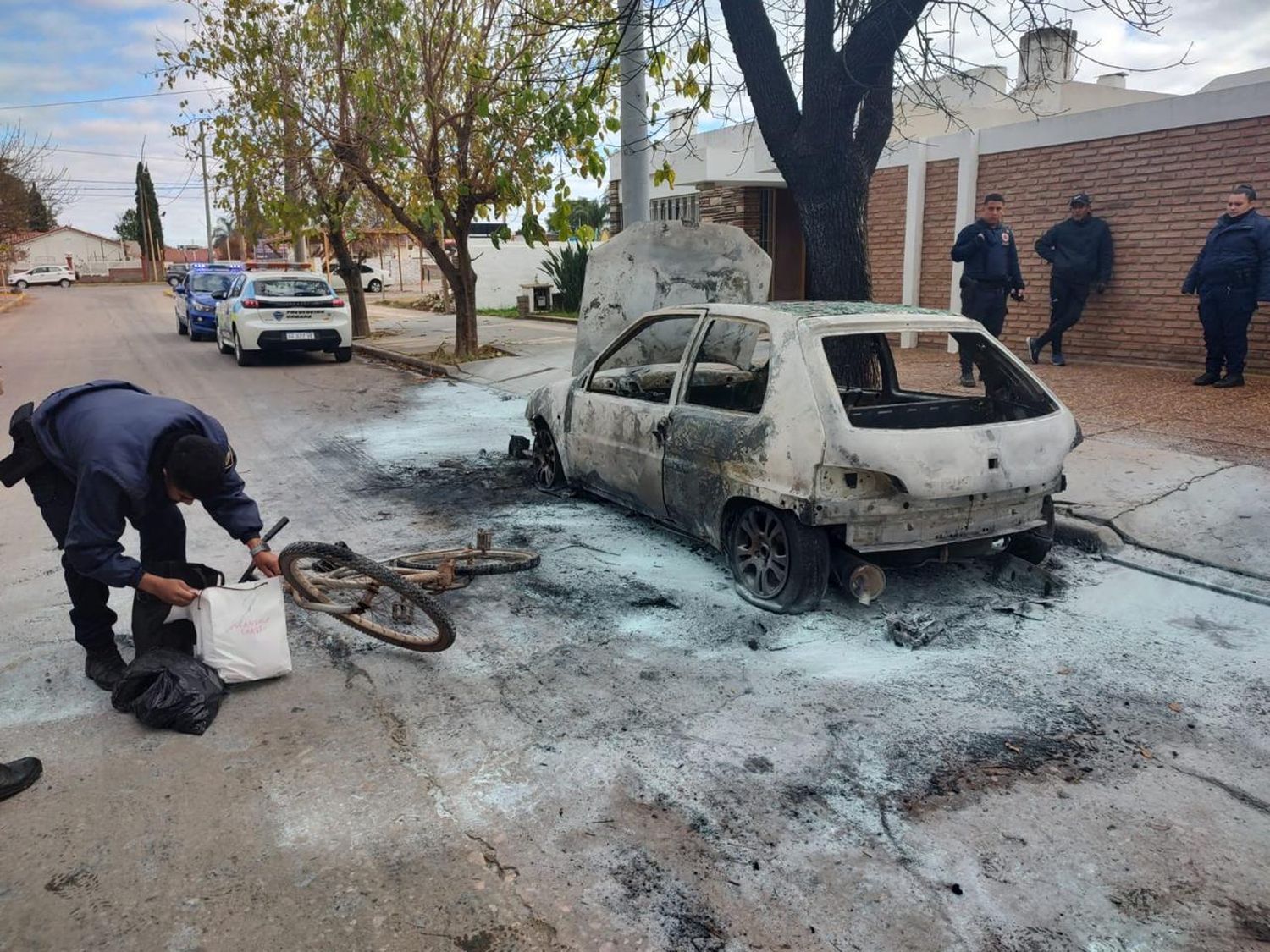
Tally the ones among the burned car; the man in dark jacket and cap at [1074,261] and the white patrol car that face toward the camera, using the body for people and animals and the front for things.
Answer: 1

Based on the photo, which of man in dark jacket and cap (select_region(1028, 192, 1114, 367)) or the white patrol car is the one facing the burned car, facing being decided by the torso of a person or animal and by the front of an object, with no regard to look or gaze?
the man in dark jacket and cap

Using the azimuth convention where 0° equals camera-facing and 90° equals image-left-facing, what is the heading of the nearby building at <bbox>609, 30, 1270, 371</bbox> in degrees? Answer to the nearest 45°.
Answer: approximately 45°

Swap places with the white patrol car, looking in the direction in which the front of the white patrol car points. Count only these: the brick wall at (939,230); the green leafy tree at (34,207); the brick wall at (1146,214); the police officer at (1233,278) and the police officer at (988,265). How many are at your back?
4

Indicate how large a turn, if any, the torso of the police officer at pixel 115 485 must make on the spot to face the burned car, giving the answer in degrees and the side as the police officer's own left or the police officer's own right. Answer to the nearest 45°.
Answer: approximately 45° to the police officer's own left

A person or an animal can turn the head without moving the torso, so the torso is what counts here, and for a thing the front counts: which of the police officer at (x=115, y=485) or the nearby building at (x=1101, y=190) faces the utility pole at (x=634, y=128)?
the nearby building

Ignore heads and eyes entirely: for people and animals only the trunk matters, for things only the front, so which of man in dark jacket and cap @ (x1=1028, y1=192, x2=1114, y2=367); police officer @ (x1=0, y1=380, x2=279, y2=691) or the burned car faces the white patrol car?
the burned car

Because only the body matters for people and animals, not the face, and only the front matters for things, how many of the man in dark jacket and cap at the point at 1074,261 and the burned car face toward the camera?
1

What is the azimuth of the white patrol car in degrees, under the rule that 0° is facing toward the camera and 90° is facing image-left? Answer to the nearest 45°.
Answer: approximately 135°

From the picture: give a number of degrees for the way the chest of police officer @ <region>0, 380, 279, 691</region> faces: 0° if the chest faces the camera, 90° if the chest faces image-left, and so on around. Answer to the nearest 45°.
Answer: approximately 315°

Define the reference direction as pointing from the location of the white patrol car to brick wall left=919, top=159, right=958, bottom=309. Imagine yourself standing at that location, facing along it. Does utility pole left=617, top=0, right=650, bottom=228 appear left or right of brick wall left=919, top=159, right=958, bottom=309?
right

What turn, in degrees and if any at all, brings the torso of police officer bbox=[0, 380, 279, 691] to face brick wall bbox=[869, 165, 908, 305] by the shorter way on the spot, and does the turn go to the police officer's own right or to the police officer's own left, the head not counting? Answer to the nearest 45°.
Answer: approximately 90° to the police officer's own left

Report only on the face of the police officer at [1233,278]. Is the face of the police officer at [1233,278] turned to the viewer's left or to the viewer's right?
to the viewer's left
